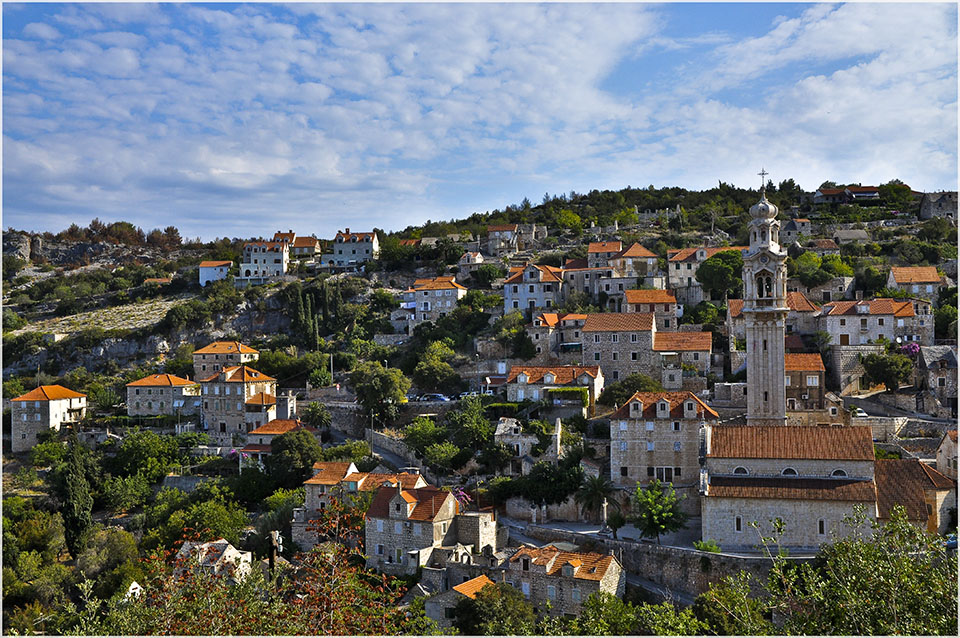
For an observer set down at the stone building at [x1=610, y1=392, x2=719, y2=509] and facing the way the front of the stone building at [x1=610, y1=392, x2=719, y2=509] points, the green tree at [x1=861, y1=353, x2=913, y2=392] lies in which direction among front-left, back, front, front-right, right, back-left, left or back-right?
back-left

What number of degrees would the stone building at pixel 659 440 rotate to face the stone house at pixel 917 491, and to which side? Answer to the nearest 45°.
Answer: approximately 90° to its left

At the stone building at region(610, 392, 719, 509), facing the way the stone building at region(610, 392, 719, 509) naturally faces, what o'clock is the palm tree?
The palm tree is roughly at 2 o'clock from the stone building.

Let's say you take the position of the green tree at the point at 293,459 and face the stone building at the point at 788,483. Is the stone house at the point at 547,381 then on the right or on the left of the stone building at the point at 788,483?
left

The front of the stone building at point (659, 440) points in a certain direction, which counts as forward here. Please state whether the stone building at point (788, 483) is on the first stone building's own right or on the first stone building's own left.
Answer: on the first stone building's own left

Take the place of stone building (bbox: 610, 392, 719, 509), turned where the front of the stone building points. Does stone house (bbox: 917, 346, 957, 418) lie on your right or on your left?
on your left

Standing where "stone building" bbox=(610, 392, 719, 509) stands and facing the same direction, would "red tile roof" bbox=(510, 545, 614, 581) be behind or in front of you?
in front

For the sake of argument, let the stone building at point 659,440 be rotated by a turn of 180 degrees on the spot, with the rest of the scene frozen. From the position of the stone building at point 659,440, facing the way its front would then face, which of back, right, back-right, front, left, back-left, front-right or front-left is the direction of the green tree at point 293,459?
left

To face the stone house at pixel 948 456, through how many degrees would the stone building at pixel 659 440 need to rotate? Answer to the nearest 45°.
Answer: approximately 90° to its left

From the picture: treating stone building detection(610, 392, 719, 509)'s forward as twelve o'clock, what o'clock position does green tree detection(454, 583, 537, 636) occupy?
The green tree is roughly at 1 o'clock from the stone building.

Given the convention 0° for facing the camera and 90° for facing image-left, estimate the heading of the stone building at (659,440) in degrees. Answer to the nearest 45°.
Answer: approximately 0°

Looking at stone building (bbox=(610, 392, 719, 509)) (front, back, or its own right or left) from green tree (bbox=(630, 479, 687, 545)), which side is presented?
front

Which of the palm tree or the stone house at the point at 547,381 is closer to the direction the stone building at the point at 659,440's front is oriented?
the palm tree

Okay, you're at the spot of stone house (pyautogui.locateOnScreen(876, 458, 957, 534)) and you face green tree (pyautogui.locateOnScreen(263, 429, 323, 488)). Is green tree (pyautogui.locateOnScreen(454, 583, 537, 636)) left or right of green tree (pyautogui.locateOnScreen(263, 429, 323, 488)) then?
left

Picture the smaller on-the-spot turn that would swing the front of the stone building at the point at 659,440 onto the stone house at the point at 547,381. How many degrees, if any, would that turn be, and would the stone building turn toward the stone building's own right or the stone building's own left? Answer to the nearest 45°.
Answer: approximately 135° to the stone building's own right

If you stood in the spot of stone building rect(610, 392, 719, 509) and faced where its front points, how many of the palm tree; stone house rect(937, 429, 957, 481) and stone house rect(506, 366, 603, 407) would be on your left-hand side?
1

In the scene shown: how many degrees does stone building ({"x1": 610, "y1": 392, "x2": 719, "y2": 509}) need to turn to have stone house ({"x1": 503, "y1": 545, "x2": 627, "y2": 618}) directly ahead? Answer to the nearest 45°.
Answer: approximately 45° to its right

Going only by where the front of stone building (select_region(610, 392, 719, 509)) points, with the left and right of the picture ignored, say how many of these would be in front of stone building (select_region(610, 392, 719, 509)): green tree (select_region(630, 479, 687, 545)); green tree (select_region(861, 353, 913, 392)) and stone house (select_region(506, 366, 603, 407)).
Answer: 1

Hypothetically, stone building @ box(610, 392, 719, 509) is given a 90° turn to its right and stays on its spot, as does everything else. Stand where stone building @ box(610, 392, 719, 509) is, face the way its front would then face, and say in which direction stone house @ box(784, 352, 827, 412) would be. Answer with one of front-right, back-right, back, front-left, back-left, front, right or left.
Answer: back-right

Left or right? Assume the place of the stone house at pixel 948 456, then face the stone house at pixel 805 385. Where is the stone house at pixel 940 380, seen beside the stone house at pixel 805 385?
right
